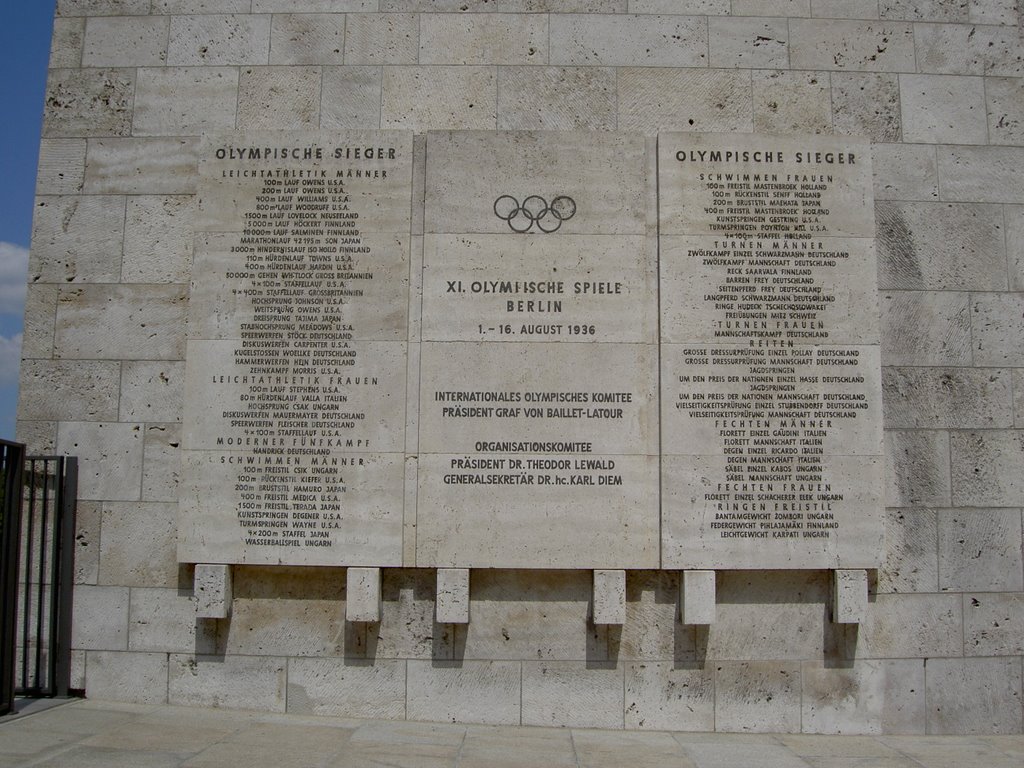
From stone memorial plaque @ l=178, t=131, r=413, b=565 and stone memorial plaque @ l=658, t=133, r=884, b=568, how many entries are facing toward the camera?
2

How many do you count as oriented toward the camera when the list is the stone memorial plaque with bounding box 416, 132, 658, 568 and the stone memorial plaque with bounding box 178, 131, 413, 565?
2

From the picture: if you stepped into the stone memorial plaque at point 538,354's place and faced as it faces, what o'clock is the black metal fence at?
The black metal fence is roughly at 3 o'clock from the stone memorial plaque.

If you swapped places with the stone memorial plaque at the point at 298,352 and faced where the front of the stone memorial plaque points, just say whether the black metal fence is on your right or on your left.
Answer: on your right

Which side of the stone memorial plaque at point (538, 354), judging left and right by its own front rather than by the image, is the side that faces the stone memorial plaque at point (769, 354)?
left

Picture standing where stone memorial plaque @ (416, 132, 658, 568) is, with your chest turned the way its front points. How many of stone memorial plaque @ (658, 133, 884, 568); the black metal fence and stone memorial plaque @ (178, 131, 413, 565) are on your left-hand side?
1

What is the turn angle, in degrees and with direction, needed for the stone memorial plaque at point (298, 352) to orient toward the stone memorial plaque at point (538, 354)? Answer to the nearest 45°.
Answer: approximately 90° to its left

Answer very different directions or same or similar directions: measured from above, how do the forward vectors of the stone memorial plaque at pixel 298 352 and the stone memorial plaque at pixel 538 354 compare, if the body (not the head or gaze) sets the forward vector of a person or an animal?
same or similar directions

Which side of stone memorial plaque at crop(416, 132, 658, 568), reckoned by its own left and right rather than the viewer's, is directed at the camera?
front

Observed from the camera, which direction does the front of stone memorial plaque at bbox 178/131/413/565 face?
facing the viewer
